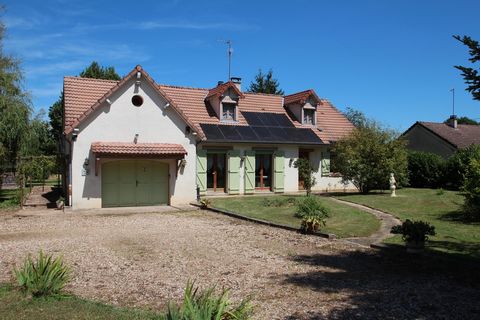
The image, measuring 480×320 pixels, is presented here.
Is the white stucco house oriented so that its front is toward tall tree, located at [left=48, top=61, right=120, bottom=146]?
no

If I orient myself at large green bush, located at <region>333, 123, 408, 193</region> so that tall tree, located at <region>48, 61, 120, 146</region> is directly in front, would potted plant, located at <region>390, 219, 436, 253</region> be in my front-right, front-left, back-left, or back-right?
back-left

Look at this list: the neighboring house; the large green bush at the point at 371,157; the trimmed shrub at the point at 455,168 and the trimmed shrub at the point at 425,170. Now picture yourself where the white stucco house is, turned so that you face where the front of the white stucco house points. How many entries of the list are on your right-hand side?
0

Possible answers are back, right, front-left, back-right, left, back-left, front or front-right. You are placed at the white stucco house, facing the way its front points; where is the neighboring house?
back-left

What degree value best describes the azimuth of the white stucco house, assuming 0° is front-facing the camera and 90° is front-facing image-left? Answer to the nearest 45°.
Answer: approximately 0°

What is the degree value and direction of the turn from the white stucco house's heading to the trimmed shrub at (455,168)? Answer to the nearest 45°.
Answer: approximately 90° to its left

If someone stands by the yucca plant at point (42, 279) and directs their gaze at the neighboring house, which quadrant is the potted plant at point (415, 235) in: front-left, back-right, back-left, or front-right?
front-right

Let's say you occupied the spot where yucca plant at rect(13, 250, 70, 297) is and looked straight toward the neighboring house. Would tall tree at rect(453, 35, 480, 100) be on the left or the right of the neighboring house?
right

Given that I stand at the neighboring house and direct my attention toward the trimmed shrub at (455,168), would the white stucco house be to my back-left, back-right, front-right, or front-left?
front-right

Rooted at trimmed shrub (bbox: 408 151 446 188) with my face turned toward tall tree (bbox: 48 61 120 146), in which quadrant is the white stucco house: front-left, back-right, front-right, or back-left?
front-left

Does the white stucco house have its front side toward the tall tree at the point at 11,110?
no

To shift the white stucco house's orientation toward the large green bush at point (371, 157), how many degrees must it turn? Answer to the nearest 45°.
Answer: approximately 90° to its left

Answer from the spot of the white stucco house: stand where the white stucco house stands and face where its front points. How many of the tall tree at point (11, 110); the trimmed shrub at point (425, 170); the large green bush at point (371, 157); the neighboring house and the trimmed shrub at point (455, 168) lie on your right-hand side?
1

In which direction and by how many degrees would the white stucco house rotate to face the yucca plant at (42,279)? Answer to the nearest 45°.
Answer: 0° — it already faces it

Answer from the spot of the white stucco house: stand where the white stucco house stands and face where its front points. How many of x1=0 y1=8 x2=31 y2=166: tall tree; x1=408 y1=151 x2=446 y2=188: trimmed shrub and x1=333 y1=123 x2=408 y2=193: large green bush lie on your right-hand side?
1

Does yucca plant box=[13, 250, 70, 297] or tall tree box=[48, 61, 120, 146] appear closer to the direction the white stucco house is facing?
the yucca plant

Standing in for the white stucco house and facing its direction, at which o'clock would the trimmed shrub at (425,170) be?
The trimmed shrub is roughly at 8 o'clock from the white stucco house.
